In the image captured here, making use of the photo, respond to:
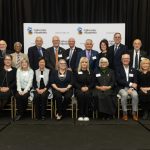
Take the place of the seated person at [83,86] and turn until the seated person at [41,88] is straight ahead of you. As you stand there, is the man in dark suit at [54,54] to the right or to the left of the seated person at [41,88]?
right

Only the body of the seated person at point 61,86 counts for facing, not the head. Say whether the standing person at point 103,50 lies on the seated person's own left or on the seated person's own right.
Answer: on the seated person's own left

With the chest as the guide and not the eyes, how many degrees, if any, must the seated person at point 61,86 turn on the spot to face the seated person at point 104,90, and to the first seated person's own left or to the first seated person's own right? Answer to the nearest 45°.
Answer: approximately 90° to the first seated person's own left

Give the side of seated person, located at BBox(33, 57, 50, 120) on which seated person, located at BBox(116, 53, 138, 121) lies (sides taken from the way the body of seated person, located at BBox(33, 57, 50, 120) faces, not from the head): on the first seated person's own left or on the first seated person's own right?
on the first seated person's own left

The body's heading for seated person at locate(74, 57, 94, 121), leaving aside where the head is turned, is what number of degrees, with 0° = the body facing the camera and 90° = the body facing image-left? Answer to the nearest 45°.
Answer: approximately 0°

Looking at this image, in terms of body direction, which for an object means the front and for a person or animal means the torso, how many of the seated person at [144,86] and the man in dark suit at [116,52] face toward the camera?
2

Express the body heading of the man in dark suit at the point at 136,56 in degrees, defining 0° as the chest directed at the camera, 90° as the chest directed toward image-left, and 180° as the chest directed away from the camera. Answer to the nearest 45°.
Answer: approximately 0°

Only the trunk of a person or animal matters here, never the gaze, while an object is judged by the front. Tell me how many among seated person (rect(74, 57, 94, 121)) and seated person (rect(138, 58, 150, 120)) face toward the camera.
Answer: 2

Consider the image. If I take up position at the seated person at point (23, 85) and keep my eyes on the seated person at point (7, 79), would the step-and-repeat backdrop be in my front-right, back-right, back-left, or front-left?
back-right

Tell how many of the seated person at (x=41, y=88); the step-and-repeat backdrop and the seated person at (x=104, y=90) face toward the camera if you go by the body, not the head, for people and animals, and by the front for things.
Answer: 3
